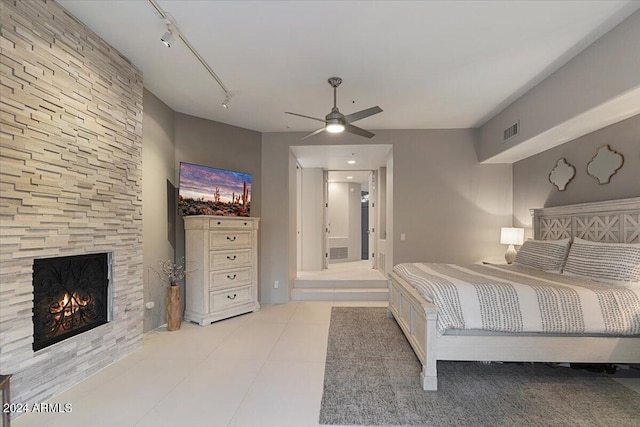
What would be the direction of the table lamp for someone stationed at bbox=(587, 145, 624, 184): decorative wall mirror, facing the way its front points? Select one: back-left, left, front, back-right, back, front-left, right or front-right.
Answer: right

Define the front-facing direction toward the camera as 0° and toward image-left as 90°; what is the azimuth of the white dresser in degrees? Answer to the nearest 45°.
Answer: approximately 315°

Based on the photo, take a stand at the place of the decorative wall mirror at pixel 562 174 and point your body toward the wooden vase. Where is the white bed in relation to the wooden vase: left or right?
left

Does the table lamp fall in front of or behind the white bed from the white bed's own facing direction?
behind

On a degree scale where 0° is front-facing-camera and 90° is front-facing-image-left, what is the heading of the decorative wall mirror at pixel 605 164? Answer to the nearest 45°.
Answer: approximately 45°

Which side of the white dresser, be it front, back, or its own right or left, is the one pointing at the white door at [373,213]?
left

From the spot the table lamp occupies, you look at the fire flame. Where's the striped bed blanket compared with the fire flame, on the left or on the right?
left

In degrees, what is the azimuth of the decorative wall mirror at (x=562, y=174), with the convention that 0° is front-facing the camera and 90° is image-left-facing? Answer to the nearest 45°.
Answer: approximately 45°

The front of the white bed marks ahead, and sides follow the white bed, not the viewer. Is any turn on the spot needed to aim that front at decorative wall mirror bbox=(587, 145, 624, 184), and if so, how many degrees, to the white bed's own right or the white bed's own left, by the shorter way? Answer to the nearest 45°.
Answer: approximately 180°

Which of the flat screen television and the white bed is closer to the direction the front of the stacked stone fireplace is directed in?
the white bed

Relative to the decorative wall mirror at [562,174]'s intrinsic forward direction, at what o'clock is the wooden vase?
The wooden vase is roughly at 12 o'clock from the decorative wall mirror.
